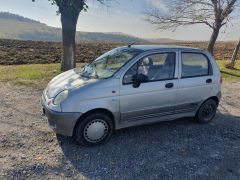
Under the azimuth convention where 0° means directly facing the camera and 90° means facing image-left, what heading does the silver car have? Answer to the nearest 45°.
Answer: approximately 45°

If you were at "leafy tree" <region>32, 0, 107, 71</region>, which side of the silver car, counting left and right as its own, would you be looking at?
right
